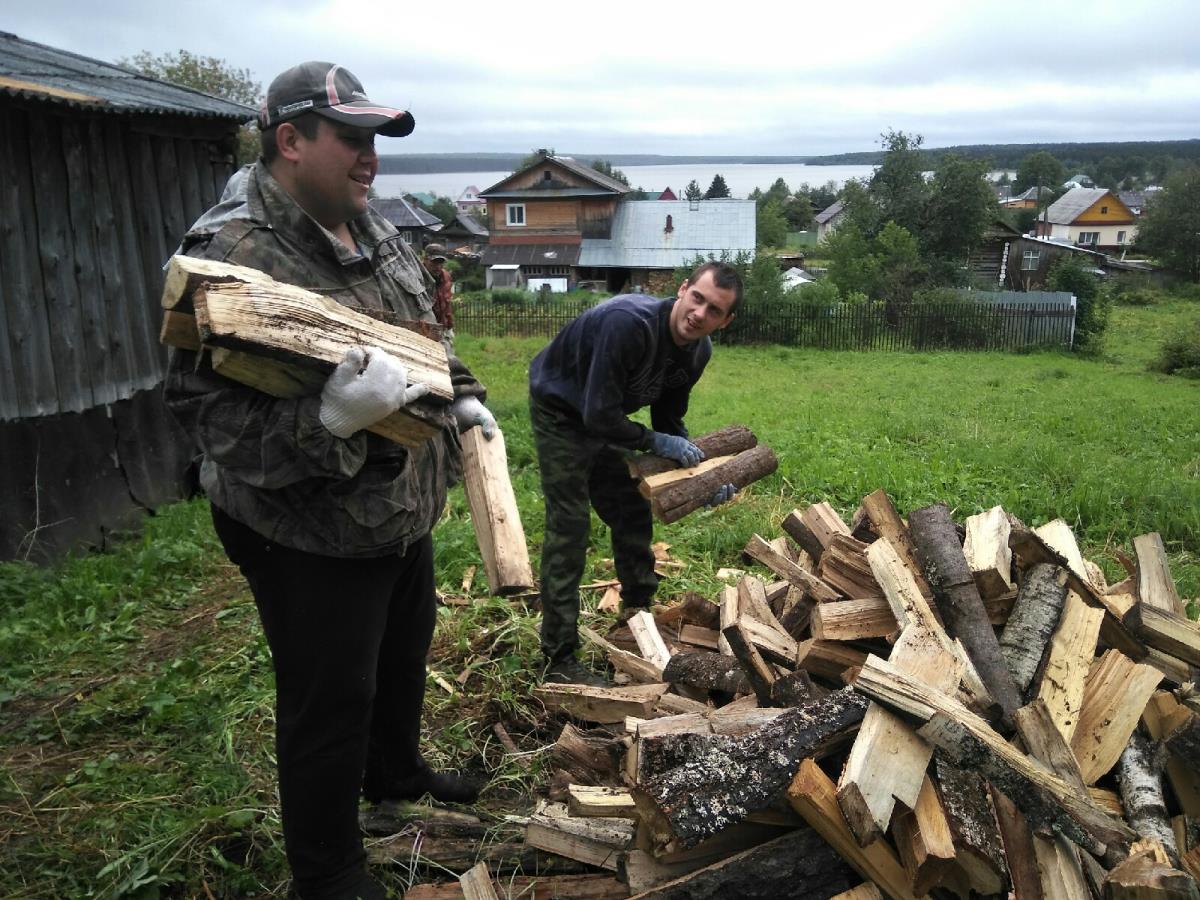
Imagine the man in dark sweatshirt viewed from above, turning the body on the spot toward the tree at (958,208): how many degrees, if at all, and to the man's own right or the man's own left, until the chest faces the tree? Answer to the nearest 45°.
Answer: approximately 135° to the man's own left

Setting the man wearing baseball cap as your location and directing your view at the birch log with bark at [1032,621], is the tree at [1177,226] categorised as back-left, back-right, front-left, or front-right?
front-left

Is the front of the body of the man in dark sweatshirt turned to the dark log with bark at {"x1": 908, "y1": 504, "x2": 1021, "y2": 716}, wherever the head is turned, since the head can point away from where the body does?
yes

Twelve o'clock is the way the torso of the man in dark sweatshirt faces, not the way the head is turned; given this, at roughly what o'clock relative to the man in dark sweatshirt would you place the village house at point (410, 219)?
The village house is roughly at 7 o'clock from the man in dark sweatshirt.

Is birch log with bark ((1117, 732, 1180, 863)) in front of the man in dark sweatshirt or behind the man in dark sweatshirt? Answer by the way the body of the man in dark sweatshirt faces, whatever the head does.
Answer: in front

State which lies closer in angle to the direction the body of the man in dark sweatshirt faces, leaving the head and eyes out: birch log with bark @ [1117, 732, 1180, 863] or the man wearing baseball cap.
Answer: the birch log with bark

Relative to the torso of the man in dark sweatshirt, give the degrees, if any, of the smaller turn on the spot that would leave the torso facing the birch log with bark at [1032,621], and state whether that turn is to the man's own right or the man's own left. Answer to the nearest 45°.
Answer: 0° — they already face it

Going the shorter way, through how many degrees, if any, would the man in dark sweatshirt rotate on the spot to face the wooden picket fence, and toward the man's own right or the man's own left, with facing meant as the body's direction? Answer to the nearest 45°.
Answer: approximately 135° to the man's own left

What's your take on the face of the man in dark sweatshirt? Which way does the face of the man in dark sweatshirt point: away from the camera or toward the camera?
toward the camera

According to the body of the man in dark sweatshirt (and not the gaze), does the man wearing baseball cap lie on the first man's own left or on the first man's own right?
on the first man's own right

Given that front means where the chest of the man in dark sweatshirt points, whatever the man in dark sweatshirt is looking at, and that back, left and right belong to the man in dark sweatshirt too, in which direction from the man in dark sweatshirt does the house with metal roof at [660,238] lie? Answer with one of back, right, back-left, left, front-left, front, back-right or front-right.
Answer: back-left

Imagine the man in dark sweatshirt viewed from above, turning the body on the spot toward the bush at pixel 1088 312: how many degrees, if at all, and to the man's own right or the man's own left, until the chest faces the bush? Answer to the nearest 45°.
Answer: approximately 90° to the man's own left

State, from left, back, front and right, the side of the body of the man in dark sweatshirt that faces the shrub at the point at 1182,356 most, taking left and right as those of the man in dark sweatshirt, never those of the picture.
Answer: left

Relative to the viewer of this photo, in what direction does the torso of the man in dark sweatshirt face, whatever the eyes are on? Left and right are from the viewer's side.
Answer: facing the viewer and to the right of the viewer

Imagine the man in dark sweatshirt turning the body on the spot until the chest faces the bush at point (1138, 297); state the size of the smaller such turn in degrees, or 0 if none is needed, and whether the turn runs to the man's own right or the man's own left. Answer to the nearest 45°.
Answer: approximately 90° to the man's own left

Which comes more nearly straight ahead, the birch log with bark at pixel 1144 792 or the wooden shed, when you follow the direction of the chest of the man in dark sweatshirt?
the birch log with bark

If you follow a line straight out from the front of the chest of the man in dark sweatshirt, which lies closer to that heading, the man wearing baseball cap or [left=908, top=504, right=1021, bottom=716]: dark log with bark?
the dark log with bark
